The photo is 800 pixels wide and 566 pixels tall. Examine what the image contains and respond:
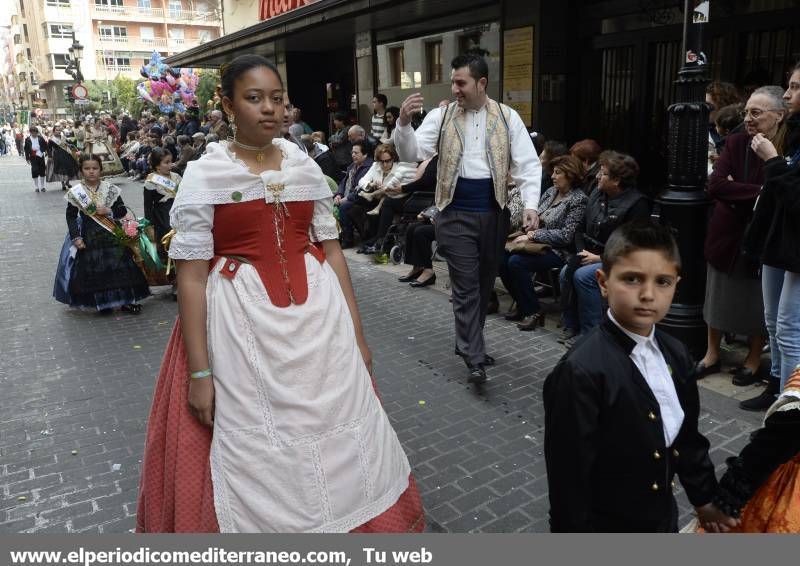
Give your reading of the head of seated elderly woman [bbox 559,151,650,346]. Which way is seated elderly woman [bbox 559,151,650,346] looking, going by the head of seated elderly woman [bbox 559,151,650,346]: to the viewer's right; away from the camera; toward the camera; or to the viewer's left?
to the viewer's left

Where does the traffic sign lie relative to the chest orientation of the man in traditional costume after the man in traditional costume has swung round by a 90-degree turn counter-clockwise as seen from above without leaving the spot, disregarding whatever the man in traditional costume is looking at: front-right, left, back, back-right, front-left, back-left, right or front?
back-left

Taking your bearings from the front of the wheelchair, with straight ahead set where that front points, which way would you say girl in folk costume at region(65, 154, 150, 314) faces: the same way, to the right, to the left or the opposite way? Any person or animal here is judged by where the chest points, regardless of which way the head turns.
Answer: to the left

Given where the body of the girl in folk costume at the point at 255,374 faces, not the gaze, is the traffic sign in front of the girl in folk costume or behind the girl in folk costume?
behind

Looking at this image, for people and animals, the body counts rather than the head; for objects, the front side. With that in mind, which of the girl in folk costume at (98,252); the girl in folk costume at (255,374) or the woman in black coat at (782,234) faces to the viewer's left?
the woman in black coat

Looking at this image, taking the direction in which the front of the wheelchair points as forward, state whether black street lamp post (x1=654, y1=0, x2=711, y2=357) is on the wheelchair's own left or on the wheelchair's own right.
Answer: on the wheelchair's own left

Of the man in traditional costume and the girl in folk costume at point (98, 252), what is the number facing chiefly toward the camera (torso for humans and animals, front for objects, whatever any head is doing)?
2

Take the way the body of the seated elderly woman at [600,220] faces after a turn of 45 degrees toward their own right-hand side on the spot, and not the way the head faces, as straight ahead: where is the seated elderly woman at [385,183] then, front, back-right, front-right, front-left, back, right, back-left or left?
front-right

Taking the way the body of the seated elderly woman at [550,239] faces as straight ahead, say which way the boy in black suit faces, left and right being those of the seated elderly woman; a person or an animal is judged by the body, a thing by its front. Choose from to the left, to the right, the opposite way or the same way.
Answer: to the left

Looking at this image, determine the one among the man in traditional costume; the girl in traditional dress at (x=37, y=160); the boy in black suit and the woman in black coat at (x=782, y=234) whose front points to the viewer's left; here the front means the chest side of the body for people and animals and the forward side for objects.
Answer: the woman in black coat

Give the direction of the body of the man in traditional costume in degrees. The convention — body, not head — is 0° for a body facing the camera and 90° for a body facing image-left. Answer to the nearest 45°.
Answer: approximately 0°

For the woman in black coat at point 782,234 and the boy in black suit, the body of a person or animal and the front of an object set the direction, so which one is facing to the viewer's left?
the woman in black coat

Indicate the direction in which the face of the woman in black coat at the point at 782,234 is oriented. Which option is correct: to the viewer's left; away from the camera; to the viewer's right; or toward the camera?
to the viewer's left
